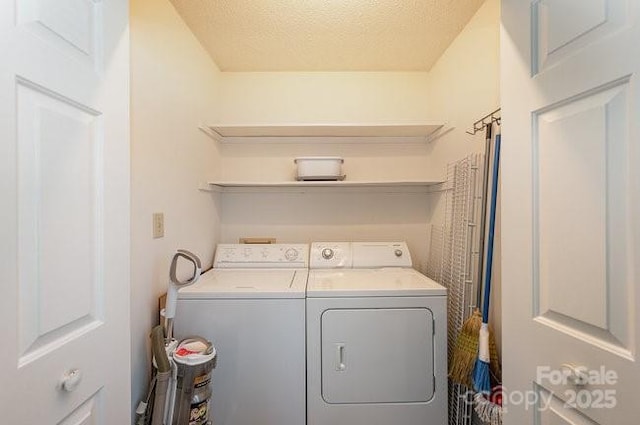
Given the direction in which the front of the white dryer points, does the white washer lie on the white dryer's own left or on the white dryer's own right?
on the white dryer's own right

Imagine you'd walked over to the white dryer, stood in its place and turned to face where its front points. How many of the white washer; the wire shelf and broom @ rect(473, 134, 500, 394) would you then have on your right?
1

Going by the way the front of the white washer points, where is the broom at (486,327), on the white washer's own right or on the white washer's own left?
on the white washer's own left

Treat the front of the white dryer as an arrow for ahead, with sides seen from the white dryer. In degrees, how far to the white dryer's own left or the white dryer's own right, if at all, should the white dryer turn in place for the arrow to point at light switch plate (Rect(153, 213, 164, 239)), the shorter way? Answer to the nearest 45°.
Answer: approximately 90° to the white dryer's own right

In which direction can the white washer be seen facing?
toward the camera

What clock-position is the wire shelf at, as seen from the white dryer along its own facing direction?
The wire shelf is roughly at 8 o'clock from the white dryer.

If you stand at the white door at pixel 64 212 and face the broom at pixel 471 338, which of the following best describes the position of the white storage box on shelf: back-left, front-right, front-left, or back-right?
front-left

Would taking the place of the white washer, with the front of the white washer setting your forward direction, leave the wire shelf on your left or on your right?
on your left

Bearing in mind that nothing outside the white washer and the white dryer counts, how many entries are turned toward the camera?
2

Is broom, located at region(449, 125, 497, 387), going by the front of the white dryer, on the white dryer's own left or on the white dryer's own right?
on the white dryer's own left

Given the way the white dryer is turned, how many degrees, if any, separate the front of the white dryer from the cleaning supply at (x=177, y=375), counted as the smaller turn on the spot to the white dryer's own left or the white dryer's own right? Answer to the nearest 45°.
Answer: approximately 45° to the white dryer's own right

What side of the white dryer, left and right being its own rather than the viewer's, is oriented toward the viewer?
front

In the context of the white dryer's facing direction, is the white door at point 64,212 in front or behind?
in front

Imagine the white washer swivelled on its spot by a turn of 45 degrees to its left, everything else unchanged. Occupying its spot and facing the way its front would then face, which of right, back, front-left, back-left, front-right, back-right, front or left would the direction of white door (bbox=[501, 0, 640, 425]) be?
front

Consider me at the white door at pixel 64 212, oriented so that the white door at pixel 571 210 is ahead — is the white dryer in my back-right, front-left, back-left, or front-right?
front-left
